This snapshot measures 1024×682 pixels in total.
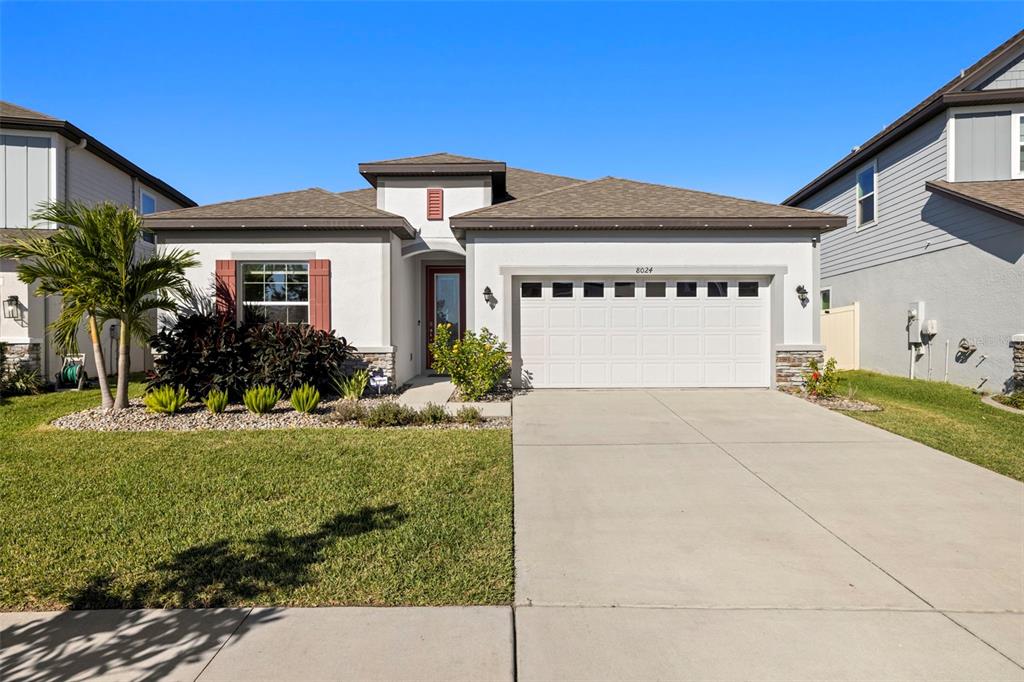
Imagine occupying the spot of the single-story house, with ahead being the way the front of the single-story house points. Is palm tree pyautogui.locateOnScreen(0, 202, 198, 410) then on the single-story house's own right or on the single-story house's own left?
on the single-story house's own right

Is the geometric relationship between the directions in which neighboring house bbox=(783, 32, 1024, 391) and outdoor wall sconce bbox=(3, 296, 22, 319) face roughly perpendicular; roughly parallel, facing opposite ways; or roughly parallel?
roughly parallel

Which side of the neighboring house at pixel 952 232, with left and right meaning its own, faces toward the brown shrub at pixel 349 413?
right

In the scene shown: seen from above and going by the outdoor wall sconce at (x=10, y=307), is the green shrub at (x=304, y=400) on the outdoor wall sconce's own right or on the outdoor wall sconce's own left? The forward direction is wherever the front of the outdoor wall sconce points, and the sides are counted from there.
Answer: on the outdoor wall sconce's own left

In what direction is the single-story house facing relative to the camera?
toward the camera

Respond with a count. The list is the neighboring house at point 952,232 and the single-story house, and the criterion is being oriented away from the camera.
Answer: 0

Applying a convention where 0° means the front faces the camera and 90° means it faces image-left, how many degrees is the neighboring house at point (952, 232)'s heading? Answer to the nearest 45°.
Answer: approximately 315°

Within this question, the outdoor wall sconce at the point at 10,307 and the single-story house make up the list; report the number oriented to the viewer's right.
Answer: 0

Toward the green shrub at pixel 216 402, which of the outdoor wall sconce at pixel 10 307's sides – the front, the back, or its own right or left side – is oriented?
left

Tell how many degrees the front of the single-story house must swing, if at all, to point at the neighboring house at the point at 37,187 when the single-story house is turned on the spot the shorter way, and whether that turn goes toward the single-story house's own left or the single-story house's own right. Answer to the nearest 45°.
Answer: approximately 90° to the single-story house's own right

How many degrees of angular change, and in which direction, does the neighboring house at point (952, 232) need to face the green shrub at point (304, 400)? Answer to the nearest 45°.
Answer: approximately 90° to its right

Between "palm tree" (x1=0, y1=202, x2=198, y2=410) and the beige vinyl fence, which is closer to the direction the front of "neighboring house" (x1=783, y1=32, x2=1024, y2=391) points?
the palm tree

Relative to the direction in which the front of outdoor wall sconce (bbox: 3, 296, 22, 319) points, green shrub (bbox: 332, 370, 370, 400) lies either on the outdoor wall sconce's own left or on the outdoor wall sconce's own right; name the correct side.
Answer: on the outdoor wall sconce's own left

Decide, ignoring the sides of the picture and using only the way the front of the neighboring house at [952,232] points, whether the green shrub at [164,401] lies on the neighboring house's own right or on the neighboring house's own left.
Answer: on the neighboring house's own right

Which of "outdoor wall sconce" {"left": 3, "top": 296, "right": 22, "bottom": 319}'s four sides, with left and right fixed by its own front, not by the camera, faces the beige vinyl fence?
left

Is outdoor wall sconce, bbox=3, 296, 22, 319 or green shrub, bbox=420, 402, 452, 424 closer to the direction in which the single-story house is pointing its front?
the green shrub
